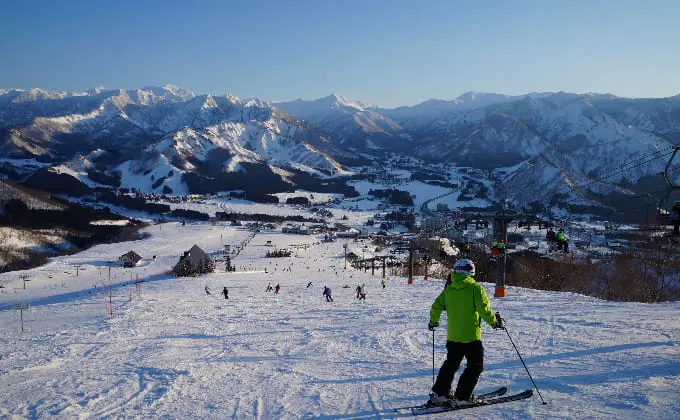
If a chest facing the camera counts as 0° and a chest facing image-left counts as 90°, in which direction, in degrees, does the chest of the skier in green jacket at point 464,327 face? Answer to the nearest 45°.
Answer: approximately 225°

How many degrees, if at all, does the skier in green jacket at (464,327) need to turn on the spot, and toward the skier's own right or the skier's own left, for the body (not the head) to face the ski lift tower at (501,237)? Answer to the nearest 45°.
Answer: approximately 45° to the skier's own left
